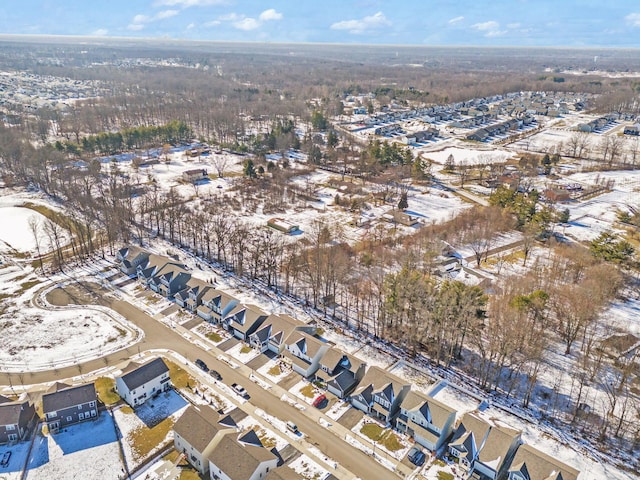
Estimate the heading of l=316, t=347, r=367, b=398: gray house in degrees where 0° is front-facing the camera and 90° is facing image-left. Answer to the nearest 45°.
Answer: approximately 45°

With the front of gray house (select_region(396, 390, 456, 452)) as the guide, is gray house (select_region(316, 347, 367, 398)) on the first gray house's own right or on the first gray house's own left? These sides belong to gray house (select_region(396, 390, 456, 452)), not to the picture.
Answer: on the first gray house's own right

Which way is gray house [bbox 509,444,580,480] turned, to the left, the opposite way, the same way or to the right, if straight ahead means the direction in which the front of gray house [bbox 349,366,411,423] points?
the same way

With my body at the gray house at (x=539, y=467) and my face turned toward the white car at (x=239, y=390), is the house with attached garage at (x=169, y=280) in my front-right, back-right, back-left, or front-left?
front-right

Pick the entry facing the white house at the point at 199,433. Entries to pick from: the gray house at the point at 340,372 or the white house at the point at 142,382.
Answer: the gray house at the point at 340,372

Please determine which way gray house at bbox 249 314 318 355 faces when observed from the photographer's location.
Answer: facing the viewer and to the left of the viewer

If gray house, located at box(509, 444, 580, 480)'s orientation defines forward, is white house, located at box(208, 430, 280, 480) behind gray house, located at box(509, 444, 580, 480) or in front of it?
in front

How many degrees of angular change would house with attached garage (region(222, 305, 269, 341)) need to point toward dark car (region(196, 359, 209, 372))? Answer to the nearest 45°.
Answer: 0° — it already faces it

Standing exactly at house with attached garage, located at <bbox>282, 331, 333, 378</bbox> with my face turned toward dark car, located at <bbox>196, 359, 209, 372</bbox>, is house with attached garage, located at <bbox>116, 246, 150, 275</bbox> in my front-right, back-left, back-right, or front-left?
front-right

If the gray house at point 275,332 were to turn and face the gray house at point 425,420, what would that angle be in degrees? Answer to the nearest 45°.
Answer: approximately 90° to its left

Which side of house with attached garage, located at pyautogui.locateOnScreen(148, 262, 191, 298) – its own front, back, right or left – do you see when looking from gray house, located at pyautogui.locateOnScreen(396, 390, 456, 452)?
left

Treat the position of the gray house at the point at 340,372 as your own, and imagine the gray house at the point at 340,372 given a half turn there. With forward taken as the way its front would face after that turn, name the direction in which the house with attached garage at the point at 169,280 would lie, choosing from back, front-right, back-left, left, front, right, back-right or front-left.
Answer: left

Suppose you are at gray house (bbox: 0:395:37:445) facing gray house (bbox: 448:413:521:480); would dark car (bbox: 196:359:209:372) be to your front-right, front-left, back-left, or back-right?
front-left

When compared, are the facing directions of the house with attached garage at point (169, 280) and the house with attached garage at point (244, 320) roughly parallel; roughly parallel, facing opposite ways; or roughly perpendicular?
roughly parallel

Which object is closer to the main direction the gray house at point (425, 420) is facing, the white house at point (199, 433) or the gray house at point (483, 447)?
the white house

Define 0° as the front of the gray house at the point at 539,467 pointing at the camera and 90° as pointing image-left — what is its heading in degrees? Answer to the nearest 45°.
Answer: approximately 45°

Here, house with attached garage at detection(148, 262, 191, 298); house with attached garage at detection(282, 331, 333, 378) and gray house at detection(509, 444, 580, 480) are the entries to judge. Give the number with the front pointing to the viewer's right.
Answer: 0
